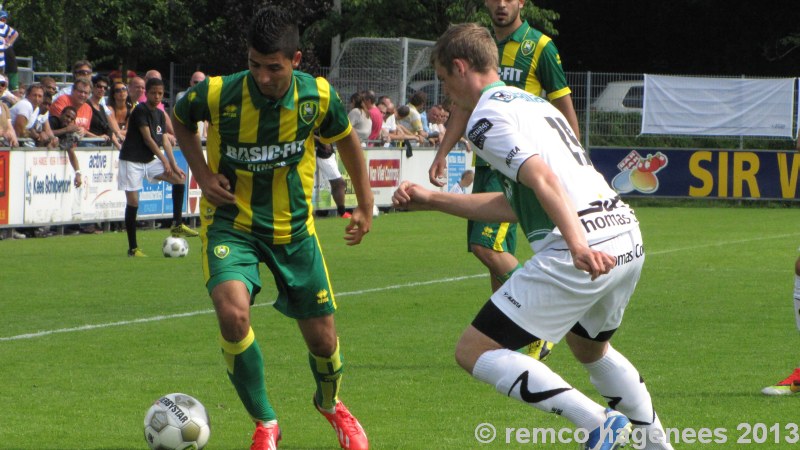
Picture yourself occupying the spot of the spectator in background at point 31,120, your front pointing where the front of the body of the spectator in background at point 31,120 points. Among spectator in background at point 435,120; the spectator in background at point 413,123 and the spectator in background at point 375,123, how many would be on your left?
3

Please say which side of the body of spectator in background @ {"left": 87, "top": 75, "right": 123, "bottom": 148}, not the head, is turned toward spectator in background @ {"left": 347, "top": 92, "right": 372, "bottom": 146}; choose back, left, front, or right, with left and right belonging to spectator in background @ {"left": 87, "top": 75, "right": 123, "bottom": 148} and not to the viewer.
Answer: left

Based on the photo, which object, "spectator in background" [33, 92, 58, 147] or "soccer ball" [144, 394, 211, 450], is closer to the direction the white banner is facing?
the soccer ball

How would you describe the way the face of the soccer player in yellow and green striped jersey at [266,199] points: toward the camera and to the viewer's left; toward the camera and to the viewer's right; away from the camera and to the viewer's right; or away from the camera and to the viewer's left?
toward the camera and to the viewer's left

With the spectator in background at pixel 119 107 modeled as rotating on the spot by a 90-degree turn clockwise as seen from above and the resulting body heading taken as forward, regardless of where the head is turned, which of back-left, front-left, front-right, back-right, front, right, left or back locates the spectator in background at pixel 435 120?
back
